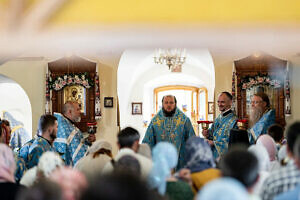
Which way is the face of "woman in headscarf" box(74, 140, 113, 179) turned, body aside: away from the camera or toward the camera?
away from the camera

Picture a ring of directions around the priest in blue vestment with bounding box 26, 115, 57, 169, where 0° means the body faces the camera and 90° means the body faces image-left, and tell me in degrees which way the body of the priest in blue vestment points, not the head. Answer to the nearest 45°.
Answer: approximately 270°

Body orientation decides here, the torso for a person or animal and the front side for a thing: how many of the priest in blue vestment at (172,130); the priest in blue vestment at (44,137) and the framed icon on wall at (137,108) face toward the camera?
2

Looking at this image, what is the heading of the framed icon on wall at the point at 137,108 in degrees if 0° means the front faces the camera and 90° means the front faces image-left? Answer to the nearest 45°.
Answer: approximately 0°

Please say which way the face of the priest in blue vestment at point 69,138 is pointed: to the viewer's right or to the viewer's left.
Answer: to the viewer's right

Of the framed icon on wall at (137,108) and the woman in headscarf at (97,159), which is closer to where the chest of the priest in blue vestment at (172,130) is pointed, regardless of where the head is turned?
the woman in headscarf

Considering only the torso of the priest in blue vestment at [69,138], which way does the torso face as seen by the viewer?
to the viewer's right

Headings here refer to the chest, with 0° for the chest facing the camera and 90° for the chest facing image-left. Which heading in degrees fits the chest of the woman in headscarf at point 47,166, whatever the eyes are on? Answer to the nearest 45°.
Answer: approximately 225°

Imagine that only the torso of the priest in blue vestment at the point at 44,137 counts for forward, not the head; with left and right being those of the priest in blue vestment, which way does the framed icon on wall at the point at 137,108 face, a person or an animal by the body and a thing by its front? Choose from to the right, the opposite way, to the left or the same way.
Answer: to the right
